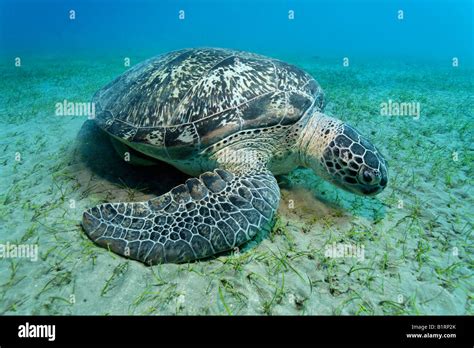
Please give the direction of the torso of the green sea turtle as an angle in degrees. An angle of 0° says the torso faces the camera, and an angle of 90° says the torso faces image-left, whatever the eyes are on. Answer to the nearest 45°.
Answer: approximately 315°
